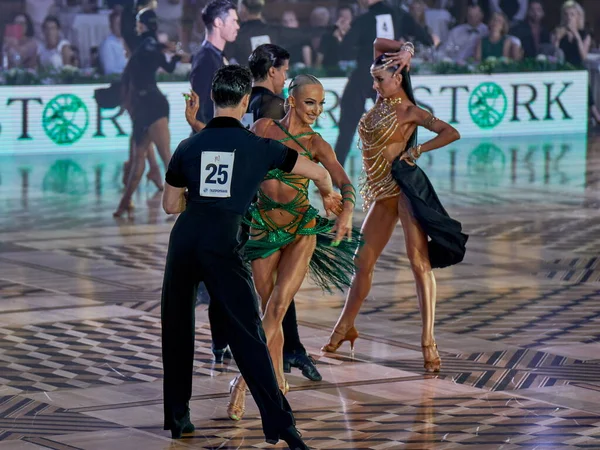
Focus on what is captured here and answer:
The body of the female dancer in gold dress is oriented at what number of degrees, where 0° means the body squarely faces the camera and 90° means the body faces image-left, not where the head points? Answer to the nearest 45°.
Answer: approximately 45°

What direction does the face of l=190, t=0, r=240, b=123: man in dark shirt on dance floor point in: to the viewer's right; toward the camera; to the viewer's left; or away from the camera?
to the viewer's right

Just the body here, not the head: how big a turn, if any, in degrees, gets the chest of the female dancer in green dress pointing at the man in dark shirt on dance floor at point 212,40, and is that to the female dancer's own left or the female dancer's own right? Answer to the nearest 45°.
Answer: approximately 180°

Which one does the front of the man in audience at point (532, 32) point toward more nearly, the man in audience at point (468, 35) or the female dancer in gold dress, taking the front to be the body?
the female dancer in gold dress

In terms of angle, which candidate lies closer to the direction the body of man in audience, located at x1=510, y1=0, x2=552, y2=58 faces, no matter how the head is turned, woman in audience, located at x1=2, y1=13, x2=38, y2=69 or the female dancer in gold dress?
the female dancer in gold dress

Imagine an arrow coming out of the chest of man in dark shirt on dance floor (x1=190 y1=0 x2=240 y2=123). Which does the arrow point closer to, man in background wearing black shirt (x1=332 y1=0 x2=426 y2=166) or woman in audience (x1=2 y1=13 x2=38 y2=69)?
the man in background wearing black shirt

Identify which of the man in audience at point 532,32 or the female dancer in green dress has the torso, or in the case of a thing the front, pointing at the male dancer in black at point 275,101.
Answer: the man in audience

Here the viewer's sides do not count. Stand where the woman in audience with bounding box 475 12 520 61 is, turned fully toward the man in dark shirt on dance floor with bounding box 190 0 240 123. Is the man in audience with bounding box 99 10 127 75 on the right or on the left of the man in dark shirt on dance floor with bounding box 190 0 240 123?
right

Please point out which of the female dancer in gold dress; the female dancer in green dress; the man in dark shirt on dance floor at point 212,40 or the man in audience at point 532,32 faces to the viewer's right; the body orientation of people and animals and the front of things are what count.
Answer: the man in dark shirt on dance floor at point 212,40

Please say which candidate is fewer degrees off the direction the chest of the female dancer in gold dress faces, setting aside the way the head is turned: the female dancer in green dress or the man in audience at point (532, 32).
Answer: the female dancer in green dress

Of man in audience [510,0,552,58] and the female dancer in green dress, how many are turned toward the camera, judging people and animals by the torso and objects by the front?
2

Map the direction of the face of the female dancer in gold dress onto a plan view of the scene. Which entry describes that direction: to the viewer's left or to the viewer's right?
to the viewer's left
